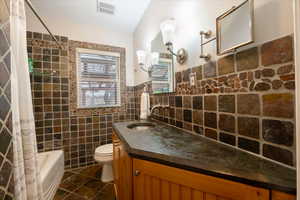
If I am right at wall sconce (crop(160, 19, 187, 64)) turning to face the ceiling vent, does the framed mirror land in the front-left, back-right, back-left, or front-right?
back-left

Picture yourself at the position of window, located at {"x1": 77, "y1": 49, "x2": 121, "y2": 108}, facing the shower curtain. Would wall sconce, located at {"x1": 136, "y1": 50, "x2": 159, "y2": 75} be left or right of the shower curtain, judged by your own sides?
left

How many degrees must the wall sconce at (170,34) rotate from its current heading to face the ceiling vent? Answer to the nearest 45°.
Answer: approximately 90° to its right

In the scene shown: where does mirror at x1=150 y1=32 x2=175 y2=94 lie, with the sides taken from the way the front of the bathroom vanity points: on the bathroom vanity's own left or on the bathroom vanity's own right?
on the bathroom vanity's own right
